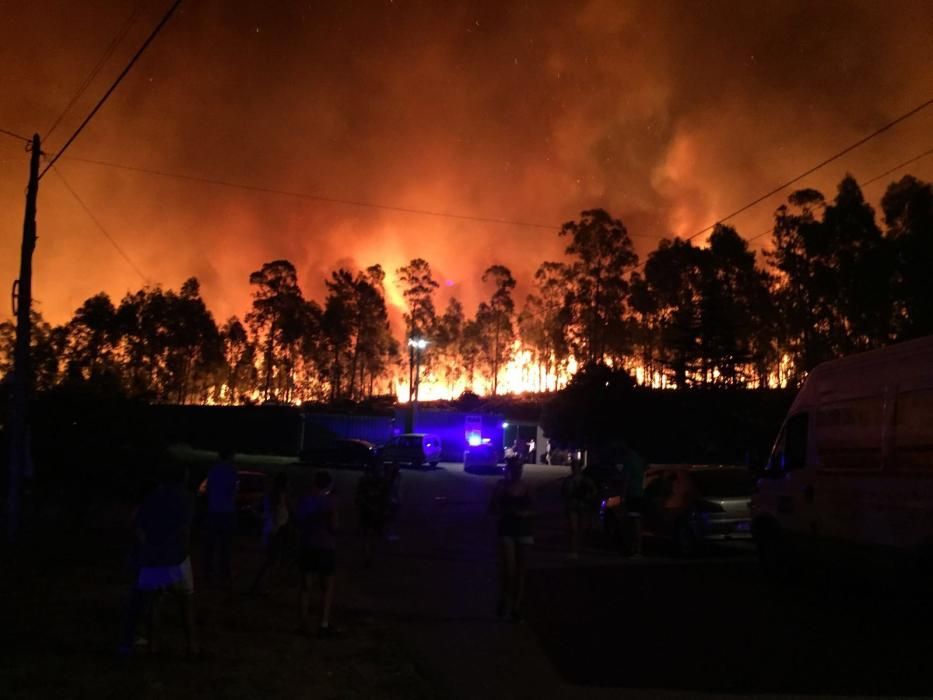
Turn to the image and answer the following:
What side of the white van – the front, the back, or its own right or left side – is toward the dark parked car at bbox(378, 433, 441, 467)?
front

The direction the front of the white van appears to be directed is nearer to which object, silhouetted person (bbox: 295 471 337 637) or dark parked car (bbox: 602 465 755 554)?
the dark parked car

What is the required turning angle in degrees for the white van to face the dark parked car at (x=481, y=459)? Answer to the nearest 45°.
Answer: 0° — it already faces it

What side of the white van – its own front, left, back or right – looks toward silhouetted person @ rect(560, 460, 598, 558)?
front

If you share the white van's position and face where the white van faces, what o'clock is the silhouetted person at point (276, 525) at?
The silhouetted person is roughly at 10 o'clock from the white van.

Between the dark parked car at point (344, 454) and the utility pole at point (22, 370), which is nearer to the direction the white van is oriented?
the dark parked car

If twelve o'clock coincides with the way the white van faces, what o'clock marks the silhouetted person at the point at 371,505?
The silhouetted person is roughly at 11 o'clock from the white van.

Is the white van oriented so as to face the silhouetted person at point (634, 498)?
yes

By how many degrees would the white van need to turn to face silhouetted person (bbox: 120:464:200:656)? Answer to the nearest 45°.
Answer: approximately 90° to its left

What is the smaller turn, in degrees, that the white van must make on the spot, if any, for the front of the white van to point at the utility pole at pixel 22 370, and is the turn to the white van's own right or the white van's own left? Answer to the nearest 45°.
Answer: approximately 45° to the white van's own left

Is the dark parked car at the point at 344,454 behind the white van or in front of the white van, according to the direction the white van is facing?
in front

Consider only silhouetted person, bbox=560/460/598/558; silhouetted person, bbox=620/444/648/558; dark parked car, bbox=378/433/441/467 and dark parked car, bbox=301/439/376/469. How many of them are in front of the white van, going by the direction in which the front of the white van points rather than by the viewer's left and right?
4

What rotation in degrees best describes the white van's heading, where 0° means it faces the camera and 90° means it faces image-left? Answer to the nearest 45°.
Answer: approximately 135°

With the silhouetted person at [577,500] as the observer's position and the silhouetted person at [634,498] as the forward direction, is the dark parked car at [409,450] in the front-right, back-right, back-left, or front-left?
back-left
